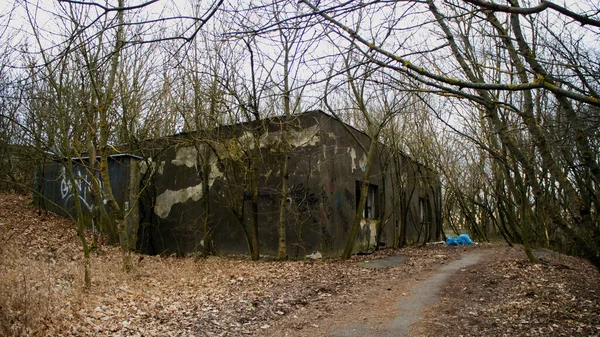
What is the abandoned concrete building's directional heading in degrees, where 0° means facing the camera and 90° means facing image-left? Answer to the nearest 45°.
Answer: approximately 315°

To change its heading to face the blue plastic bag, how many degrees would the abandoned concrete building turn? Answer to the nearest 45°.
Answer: approximately 90° to its left
